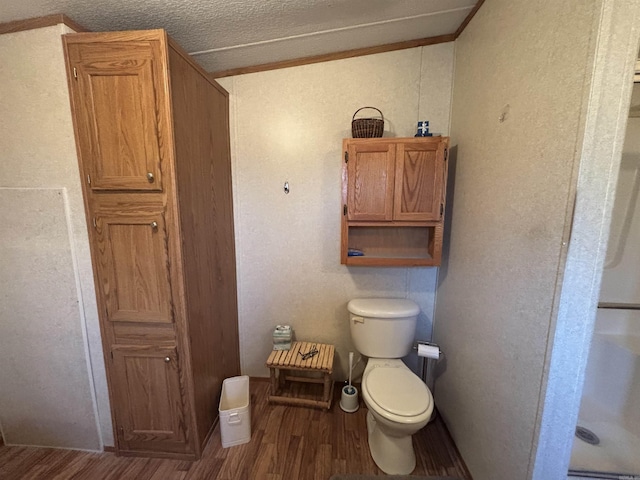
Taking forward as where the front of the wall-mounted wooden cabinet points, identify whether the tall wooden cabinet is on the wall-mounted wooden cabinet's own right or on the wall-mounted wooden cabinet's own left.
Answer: on the wall-mounted wooden cabinet's own right

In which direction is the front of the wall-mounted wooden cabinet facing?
toward the camera

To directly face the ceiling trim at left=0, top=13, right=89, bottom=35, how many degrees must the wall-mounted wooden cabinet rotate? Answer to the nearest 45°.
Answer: approximately 45° to its right
